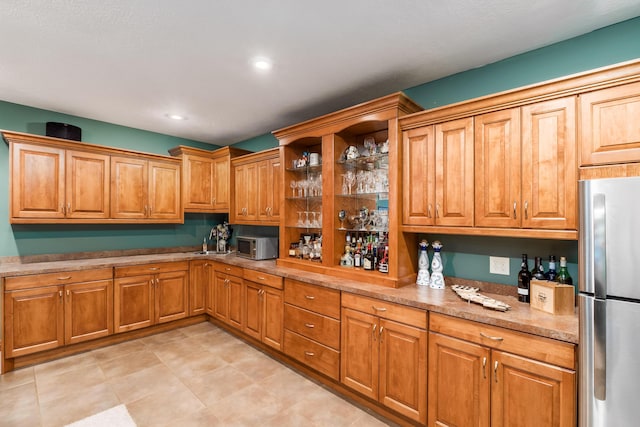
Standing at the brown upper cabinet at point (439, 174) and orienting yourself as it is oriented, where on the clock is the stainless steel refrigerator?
The stainless steel refrigerator is roughly at 9 o'clock from the brown upper cabinet.

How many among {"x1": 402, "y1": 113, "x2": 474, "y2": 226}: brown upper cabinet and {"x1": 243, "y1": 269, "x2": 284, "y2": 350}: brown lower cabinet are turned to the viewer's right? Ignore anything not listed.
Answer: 0

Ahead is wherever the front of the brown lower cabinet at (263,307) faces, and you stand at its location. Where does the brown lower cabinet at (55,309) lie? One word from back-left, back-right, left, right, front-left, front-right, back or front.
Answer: front-right

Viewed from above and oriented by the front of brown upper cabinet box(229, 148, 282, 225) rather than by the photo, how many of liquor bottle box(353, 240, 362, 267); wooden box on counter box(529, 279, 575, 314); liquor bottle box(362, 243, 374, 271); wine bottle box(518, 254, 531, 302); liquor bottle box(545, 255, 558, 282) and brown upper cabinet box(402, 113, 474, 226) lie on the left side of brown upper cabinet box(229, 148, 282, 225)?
6

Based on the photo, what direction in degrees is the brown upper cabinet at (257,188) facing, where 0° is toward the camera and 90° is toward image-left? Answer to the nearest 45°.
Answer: approximately 45°

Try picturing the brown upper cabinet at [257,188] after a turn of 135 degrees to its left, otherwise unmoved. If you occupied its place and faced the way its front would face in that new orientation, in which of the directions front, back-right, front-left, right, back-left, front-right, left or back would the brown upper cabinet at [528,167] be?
front-right

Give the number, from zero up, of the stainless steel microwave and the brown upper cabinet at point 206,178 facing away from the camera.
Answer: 0

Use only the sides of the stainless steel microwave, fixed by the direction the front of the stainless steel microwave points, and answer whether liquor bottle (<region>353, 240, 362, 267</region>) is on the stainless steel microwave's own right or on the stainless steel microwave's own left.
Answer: on the stainless steel microwave's own left

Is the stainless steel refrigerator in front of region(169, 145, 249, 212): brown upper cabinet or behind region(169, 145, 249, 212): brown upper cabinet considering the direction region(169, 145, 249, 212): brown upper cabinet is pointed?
in front

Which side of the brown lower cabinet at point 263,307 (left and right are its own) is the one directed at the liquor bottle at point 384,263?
left

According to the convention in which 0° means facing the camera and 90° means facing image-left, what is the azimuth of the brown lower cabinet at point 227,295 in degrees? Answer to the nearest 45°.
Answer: approximately 45°

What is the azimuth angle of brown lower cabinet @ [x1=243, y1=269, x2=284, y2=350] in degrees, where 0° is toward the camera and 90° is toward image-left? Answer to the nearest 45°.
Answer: approximately 45°

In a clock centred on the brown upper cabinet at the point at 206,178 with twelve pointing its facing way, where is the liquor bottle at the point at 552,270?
The liquor bottle is roughly at 11 o'clock from the brown upper cabinet.
